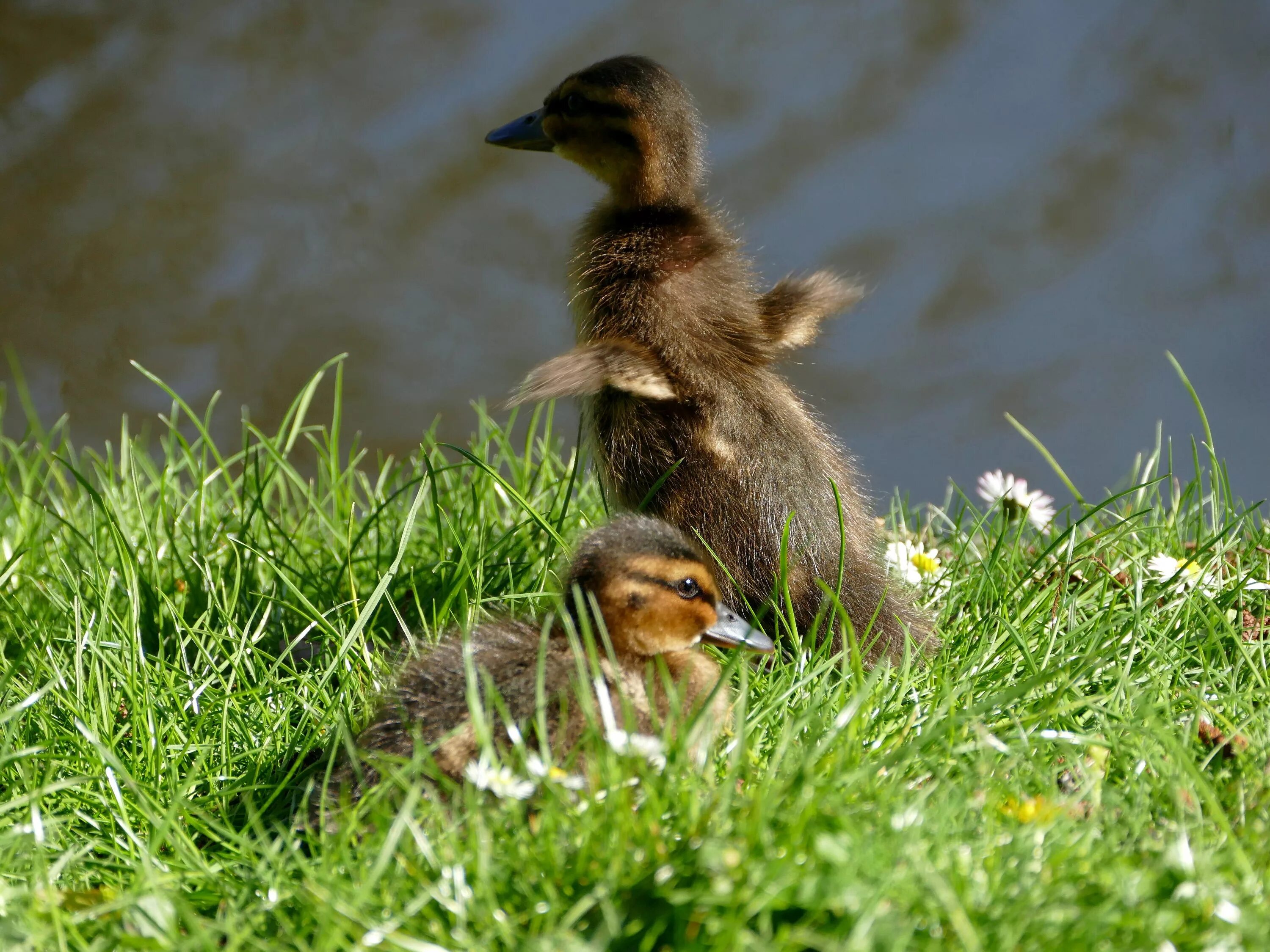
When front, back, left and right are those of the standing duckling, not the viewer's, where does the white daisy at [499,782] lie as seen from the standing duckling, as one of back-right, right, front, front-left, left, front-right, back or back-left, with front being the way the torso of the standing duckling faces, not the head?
back-left

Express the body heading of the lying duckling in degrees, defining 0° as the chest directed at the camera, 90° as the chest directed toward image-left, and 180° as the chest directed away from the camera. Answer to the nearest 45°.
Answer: approximately 270°

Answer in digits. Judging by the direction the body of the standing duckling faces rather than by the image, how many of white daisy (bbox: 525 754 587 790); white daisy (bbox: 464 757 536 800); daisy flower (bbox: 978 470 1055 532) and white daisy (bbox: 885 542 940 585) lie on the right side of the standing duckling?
2

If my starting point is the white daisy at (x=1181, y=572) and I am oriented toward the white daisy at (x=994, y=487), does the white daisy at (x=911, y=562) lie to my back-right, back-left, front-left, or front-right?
front-left

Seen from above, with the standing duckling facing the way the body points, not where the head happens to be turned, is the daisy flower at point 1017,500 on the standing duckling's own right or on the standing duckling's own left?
on the standing duckling's own right

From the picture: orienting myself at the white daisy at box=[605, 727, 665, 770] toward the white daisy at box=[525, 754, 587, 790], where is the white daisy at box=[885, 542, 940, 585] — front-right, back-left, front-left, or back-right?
back-right

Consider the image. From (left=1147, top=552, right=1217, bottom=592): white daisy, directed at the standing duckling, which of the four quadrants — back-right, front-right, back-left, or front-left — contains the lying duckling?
front-left

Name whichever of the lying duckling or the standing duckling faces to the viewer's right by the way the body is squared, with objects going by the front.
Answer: the lying duckling

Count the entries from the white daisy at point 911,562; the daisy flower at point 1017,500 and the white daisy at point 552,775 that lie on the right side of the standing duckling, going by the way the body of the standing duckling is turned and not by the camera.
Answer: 2

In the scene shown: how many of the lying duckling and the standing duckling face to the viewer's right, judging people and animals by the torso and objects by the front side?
1

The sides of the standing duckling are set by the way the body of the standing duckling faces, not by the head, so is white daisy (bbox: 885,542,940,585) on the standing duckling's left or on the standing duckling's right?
on the standing duckling's right

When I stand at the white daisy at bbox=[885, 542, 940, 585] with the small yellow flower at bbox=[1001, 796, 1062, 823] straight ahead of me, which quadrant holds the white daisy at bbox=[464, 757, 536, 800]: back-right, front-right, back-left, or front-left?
front-right

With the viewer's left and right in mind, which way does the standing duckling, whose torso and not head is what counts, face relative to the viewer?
facing away from the viewer and to the left of the viewer

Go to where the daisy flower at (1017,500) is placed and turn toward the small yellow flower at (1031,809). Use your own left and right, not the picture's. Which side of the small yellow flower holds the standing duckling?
right
